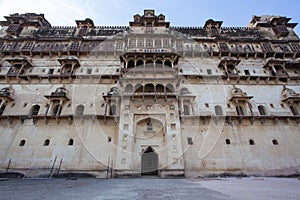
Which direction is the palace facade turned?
toward the camera
